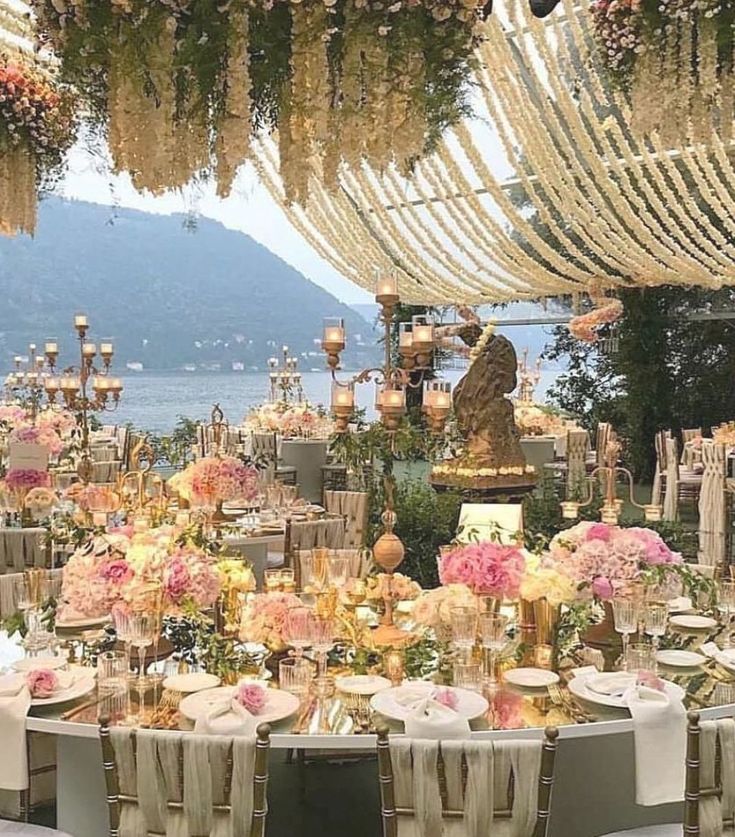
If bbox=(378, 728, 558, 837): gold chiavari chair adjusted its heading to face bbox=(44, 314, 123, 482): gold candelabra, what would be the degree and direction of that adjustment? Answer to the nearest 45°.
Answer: approximately 45° to its left

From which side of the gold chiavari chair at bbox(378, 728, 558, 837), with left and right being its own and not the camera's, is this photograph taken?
back

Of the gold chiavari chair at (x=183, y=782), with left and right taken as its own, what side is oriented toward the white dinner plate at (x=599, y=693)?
right

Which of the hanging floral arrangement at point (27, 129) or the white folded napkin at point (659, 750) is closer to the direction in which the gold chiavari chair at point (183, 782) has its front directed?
the hanging floral arrangement

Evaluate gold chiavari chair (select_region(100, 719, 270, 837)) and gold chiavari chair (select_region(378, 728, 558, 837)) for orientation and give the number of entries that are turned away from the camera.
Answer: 2

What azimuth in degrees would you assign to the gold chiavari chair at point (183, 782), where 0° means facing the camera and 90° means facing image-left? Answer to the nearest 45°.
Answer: approximately 180°
